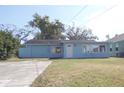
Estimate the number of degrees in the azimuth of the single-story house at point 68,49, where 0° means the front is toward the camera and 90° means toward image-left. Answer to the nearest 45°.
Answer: approximately 0°

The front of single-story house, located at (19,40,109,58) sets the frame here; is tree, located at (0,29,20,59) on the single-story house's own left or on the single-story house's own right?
on the single-story house's own right

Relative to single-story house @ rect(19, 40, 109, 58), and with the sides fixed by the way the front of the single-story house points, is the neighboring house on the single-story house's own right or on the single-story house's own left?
on the single-story house's own left
